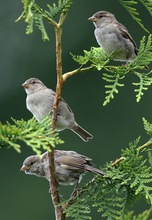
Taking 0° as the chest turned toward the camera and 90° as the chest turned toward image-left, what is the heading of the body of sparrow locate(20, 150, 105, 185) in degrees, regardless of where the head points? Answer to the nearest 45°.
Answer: approximately 90°
